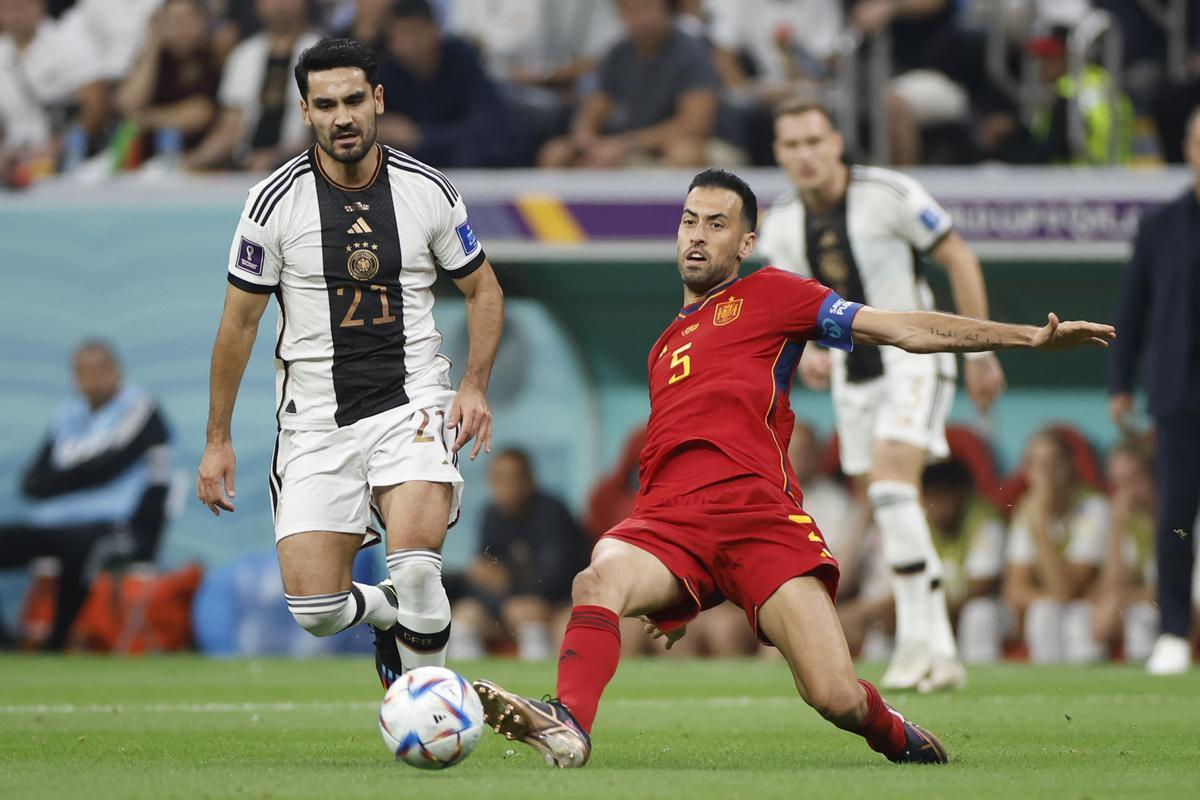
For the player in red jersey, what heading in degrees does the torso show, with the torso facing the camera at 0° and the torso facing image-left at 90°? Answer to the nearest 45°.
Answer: approximately 45°

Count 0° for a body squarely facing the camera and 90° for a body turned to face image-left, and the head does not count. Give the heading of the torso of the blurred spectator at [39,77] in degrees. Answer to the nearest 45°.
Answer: approximately 0°

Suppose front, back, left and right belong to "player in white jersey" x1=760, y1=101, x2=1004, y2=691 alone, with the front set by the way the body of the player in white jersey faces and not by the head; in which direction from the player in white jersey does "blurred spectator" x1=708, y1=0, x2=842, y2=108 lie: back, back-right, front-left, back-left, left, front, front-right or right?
back-right

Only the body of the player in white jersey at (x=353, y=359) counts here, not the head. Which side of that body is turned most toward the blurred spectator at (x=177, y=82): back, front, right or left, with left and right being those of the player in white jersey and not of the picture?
back

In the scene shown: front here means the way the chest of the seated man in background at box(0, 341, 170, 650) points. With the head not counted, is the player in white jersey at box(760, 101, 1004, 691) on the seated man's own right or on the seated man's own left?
on the seated man's own left

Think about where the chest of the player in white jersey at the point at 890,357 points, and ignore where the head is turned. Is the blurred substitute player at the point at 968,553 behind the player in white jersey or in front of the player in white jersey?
behind

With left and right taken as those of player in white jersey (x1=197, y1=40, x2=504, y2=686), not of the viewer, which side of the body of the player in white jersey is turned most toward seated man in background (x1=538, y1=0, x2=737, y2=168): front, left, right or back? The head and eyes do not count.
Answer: back

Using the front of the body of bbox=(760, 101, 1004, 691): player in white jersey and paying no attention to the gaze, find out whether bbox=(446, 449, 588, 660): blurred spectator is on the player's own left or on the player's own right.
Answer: on the player's own right

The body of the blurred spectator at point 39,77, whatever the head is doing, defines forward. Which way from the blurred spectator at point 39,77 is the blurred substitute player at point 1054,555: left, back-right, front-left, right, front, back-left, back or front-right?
front-left

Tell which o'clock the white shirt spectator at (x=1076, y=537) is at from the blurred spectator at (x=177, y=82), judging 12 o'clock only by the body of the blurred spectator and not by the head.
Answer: The white shirt spectator is roughly at 10 o'clock from the blurred spectator.

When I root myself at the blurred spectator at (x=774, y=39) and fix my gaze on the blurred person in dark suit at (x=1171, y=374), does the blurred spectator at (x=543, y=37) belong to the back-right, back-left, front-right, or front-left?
back-right
